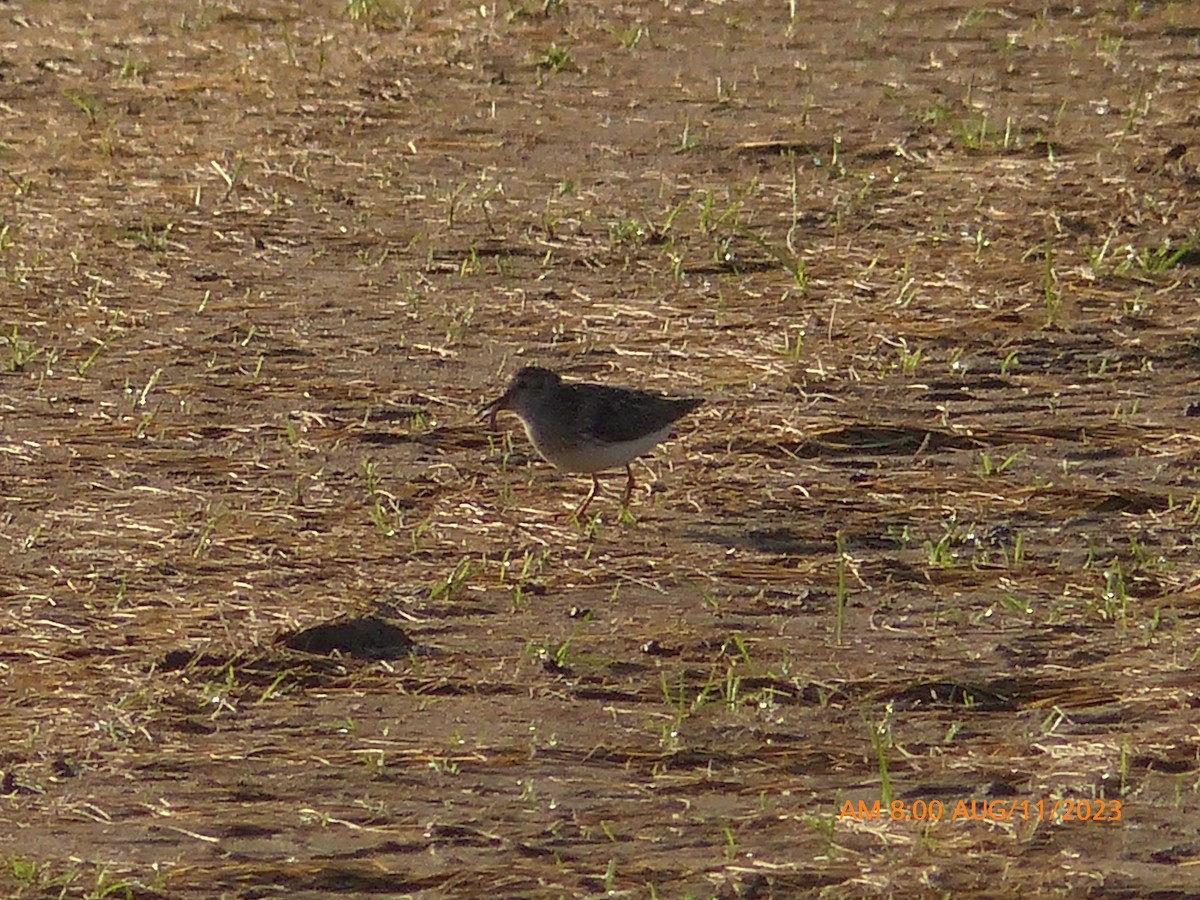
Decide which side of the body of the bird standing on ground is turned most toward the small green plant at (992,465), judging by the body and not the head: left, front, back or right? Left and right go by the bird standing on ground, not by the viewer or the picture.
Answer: back

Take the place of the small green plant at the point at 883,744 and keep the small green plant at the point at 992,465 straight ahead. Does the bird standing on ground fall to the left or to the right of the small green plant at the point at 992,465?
left

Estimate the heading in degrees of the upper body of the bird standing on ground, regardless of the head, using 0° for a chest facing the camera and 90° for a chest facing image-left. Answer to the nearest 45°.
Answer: approximately 90°

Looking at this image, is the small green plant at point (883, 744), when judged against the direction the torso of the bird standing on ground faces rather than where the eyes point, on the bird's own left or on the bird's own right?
on the bird's own left

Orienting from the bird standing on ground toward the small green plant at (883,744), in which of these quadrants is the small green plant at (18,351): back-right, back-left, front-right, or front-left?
back-right

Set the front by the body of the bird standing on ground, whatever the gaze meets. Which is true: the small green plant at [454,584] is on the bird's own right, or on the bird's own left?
on the bird's own left
